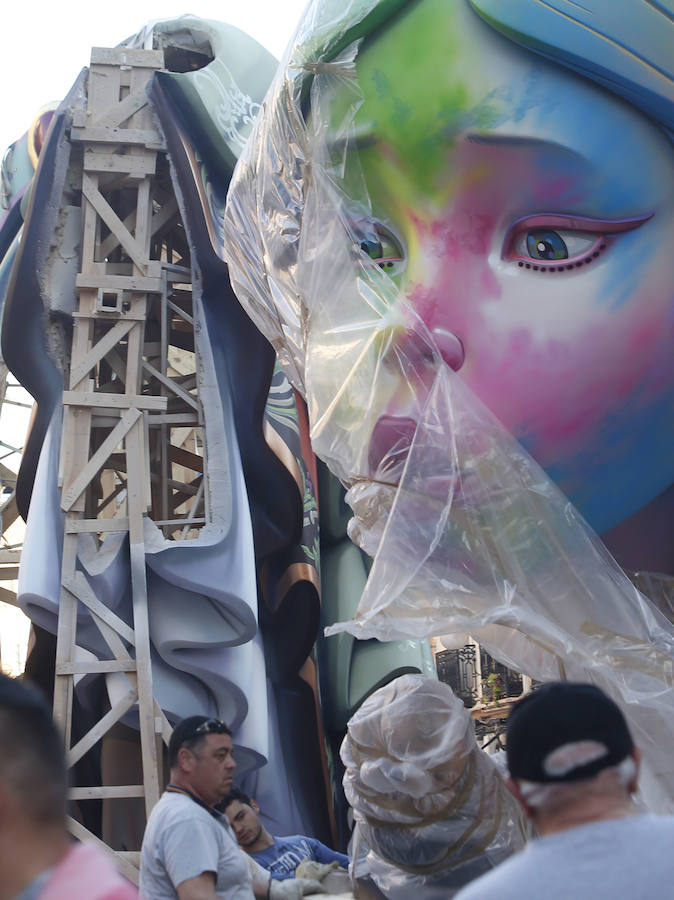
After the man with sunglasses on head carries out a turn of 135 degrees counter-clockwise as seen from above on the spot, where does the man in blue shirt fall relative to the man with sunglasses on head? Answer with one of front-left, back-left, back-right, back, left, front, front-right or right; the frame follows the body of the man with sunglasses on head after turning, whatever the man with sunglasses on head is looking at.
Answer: front-right

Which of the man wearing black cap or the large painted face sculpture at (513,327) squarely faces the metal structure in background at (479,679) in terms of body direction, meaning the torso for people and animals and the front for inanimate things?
the man wearing black cap

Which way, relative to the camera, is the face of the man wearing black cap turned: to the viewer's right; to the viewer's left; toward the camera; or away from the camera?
away from the camera

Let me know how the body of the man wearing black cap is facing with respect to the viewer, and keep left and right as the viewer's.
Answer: facing away from the viewer

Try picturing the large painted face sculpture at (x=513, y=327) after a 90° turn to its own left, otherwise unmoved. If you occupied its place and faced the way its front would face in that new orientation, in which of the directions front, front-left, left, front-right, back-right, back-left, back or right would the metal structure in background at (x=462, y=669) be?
back-left

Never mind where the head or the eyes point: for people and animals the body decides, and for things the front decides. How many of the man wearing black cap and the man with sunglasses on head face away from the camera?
1

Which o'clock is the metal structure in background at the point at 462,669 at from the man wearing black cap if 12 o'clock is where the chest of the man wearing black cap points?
The metal structure in background is roughly at 12 o'clock from the man wearing black cap.

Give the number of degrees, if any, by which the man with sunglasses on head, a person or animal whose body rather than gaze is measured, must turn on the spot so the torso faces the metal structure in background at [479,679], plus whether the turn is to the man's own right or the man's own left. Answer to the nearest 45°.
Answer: approximately 90° to the man's own left

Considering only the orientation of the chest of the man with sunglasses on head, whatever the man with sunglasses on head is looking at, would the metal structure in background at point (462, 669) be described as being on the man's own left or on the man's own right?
on the man's own left

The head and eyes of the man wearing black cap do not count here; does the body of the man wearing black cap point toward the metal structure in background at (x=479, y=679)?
yes
